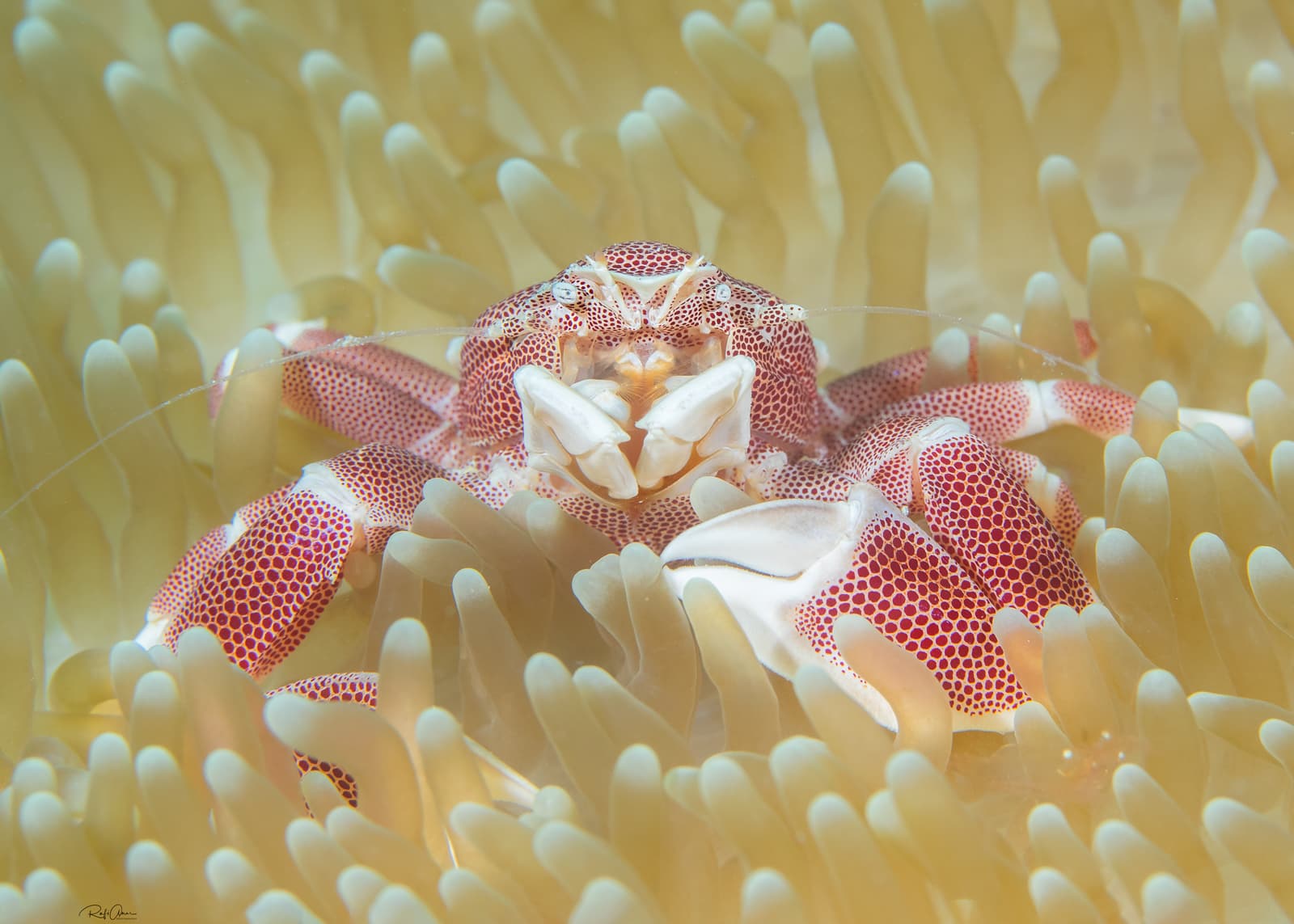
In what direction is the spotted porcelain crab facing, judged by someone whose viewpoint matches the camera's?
facing the viewer
